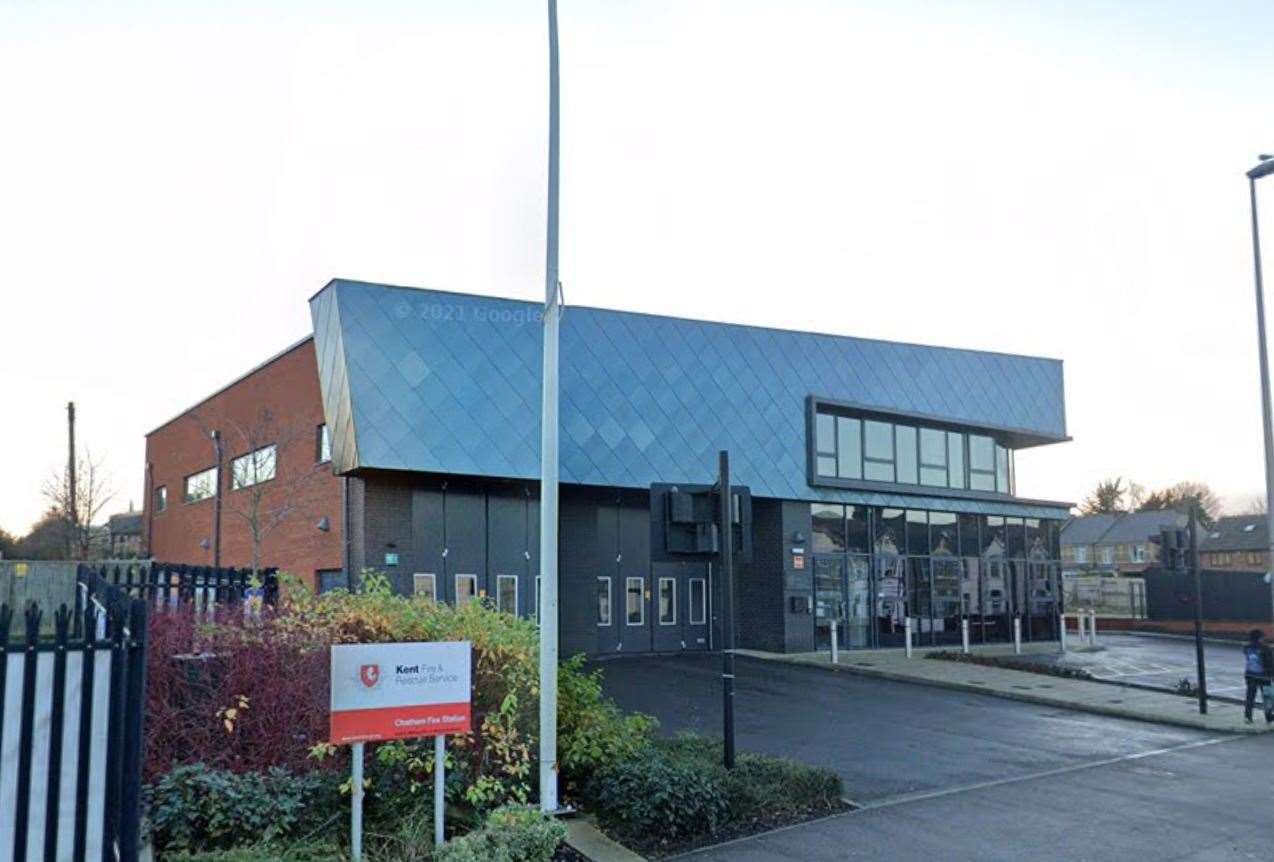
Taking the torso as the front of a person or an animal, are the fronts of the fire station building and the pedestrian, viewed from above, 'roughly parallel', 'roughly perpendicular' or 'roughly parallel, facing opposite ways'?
roughly perpendicular

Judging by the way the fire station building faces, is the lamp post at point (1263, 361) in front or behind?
in front
